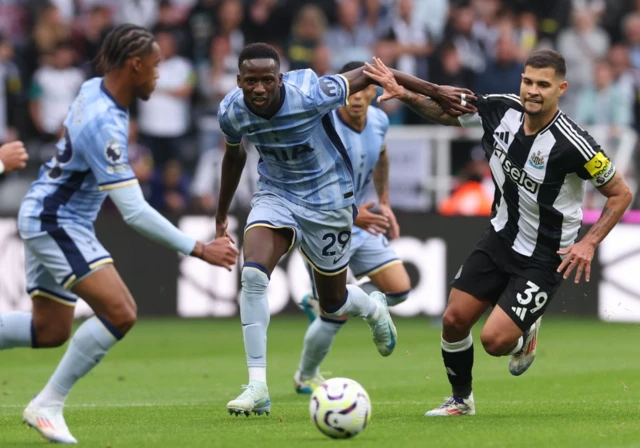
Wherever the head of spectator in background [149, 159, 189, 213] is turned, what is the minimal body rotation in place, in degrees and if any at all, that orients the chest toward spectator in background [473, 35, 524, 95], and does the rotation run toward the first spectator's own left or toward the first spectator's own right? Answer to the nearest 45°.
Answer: approximately 90° to the first spectator's own left

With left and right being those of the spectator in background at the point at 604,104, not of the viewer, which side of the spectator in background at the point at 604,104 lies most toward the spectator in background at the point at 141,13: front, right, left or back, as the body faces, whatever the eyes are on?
right

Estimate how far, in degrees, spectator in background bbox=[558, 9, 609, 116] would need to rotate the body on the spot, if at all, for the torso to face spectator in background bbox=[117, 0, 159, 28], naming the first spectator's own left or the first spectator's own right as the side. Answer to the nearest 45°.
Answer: approximately 90° to the first spectator's own right

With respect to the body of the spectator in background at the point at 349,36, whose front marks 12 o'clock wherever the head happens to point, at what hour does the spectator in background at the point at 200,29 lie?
the spectator in background at the point at 200,29 is roughly at 3 o'clock from the spectator in background at the point at 349,36.

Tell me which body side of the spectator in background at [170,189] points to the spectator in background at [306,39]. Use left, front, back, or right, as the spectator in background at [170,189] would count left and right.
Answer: back

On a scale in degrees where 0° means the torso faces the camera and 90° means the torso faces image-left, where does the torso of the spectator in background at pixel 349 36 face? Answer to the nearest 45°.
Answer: approximately 0°

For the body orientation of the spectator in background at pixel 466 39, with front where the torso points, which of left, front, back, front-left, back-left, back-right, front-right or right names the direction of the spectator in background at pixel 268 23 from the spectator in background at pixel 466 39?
right

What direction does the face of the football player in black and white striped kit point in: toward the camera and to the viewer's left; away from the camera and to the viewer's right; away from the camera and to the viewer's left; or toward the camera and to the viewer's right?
toward the camera and to the viewer's left
